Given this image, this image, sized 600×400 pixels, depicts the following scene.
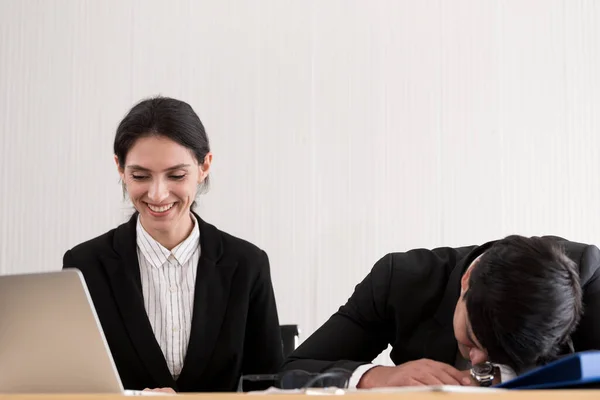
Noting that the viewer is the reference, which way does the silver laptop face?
facing away from the viewer and to the right of the viewer

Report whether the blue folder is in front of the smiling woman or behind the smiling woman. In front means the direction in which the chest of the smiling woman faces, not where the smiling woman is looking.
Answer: in front

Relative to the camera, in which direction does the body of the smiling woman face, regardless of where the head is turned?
toward the camera

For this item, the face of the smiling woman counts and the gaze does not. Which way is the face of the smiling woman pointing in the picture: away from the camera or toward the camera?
toward the camera

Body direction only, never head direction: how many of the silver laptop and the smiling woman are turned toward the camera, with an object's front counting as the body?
1

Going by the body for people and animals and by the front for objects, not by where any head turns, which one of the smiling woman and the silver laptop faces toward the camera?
the smiling woman

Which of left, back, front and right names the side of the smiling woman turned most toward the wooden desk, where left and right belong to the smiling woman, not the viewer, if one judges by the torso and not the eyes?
front

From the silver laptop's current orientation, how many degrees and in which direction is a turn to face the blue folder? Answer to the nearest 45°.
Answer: approximately 90° to its right
